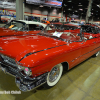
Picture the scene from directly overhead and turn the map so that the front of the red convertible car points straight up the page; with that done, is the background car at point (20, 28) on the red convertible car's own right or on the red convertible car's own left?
on the red convertible car's own right

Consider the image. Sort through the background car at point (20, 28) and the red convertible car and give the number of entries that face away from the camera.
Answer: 0

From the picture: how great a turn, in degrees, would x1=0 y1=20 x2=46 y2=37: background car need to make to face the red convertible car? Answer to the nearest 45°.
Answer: approximately 45° to its left

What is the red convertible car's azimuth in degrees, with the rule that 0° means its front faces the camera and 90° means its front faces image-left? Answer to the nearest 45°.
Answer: approximately 45°

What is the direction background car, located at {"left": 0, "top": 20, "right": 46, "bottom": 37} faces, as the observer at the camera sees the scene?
facing the viewer and to the left of the viewer
